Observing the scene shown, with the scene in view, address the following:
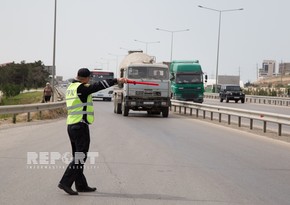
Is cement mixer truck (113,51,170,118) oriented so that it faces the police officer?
yes

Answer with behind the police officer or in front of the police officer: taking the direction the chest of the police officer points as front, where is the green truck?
in front

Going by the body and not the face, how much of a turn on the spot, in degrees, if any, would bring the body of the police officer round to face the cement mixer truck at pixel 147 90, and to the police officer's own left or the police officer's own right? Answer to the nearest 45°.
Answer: approximately 45° to the police officer's own left

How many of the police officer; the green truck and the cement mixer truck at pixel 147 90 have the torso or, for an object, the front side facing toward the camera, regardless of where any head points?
2

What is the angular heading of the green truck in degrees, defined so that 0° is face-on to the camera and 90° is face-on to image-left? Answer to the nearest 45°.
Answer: approximately 0°

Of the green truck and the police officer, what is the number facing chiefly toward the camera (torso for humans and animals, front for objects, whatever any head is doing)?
1

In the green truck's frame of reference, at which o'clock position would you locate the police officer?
The police officer is roughly at 12 o'clock from the green truck.

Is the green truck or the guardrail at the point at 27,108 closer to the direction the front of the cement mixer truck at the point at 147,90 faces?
the guardrail

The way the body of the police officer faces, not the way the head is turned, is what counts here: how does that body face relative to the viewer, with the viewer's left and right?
facing away from the viewer and to the right of the viewer
